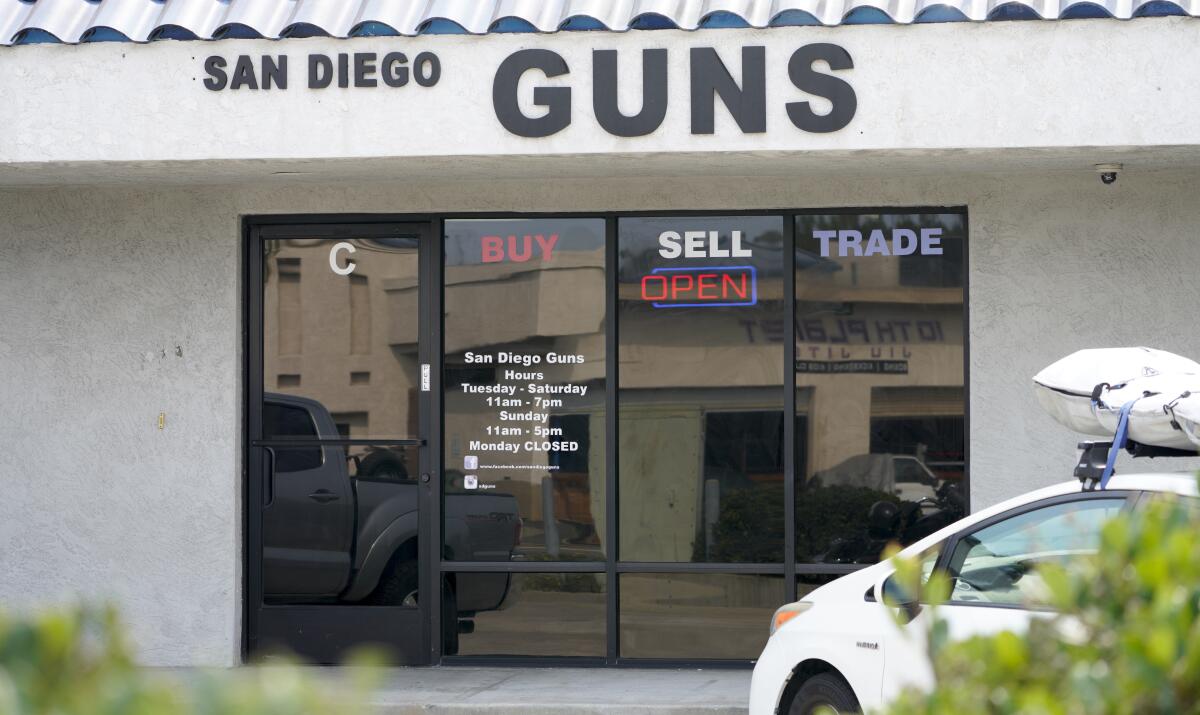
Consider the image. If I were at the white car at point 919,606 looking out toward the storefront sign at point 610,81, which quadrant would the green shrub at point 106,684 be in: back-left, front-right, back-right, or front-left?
back-left

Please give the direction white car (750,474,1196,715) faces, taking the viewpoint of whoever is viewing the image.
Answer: facing to the left of the viewer

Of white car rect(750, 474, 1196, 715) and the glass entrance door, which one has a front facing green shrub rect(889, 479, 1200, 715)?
the glass entrance door

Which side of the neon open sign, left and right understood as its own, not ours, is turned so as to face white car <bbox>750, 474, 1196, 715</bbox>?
front

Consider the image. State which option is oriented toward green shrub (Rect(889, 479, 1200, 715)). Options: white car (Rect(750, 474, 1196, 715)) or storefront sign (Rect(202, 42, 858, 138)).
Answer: the storefront sign

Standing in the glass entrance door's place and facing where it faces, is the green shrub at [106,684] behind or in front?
in front

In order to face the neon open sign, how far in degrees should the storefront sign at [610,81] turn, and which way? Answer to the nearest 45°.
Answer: approximately 135° to its left

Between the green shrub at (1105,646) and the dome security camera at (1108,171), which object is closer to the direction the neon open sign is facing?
the green shrub

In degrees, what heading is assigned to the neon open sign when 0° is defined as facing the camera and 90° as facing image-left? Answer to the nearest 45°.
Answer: approximately 0°
